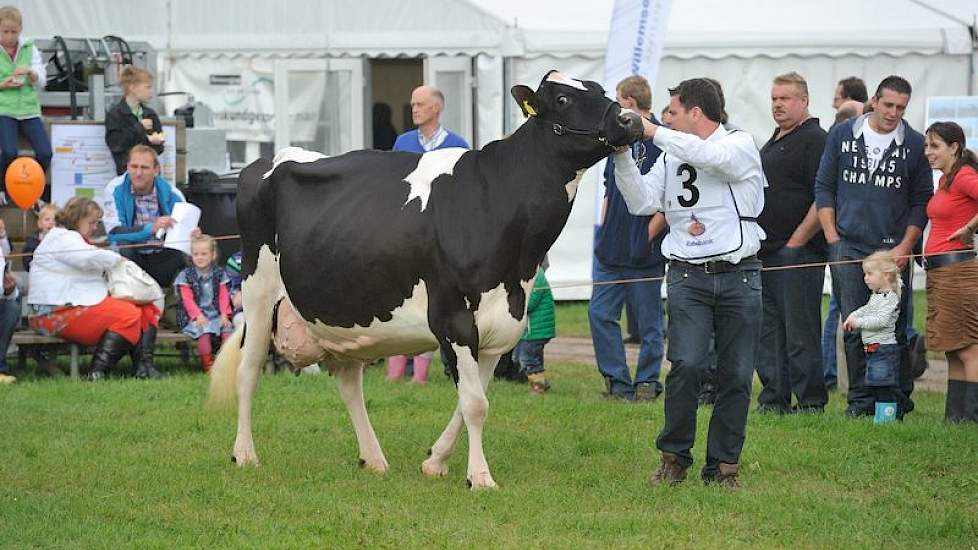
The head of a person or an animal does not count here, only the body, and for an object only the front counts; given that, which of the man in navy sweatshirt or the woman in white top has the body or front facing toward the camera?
the man in navy sweatshirt

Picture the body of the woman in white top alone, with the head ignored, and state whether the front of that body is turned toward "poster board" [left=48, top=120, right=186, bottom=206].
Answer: no

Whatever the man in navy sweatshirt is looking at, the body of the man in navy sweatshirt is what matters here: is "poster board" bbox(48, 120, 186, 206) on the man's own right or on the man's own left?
on the man's own right

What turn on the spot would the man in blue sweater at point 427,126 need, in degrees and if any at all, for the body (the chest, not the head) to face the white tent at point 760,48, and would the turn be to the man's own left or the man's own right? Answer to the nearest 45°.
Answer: approximately 180°

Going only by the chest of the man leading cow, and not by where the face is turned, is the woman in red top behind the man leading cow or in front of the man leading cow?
behind

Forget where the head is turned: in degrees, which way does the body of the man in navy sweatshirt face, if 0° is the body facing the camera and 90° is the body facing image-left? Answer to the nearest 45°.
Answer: approximately 0°

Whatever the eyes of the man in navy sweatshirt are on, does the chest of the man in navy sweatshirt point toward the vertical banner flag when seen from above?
no

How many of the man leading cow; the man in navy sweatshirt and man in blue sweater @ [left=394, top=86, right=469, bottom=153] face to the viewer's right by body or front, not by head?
0

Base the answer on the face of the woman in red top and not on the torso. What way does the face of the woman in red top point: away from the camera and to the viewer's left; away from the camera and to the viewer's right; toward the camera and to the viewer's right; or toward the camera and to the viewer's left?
toward the camera and to the viewer's left

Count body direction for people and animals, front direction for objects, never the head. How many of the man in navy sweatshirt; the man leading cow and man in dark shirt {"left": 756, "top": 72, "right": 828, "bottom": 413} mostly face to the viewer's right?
0

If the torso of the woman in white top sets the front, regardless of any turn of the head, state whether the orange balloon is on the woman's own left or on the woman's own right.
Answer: on the woman's own left

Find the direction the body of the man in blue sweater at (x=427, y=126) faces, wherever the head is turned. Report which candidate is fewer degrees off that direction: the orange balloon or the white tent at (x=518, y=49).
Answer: the orange balloon

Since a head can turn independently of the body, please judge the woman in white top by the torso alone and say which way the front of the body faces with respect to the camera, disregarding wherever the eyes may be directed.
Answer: to the viewer's right

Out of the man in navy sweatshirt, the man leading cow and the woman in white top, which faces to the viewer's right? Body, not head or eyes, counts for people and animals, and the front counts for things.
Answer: the woman in white top

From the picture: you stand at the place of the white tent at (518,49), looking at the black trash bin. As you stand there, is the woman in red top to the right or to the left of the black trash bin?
left

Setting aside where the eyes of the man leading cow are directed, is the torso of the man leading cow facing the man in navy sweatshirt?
no

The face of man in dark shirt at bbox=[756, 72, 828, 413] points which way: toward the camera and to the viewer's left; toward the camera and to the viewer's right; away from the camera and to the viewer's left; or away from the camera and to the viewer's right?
toward the camera and to the viewer's left

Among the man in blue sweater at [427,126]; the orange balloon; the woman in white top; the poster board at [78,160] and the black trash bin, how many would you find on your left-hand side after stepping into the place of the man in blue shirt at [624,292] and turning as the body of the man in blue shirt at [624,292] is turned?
0
